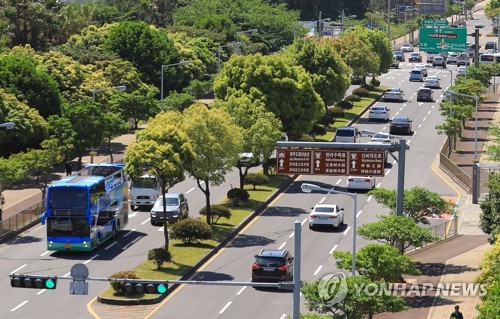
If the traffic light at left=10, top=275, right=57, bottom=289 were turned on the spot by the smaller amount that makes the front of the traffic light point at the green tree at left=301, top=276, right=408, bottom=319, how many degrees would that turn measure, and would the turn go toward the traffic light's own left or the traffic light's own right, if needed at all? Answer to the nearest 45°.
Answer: approximately 90° to the traffic light's own left

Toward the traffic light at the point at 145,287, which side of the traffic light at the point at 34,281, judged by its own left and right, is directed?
left

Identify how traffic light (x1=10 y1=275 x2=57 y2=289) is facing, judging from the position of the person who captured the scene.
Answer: facing the viewer

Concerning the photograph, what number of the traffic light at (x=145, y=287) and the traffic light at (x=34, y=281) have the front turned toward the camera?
2

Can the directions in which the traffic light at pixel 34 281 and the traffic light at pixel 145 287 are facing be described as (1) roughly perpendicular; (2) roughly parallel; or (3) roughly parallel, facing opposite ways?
roughly parallel

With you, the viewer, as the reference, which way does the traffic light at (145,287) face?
facing the viewer

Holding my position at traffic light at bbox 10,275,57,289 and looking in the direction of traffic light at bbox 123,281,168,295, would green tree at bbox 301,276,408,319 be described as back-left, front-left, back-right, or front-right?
front-left

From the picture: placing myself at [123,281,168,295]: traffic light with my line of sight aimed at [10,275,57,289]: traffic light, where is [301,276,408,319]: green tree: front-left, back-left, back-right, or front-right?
back-right

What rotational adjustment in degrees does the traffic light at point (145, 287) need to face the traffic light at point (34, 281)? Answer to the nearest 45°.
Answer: approximately 90° to its right
